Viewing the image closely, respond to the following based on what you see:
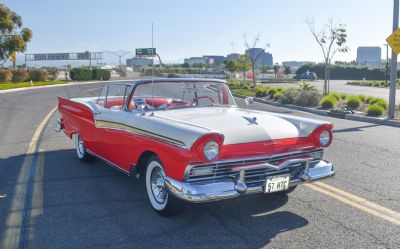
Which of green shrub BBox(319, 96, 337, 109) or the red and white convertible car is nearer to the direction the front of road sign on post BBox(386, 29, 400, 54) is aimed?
the red and white convertible car

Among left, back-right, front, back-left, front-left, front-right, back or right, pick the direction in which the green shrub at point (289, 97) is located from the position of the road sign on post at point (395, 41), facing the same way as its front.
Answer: back-right

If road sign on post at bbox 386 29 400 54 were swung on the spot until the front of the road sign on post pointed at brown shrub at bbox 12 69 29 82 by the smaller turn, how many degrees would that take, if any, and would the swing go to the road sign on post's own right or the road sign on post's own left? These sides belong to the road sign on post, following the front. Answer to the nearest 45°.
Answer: approximately 135° to the road sign on post's own right

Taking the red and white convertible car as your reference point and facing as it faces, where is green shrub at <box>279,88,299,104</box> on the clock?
The green shrub is roughly at 8 o'clock from the red and white convertible car.

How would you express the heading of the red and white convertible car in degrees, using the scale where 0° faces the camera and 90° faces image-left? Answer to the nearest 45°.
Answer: approximately 315°

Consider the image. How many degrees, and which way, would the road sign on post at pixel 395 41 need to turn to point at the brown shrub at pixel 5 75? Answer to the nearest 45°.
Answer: approximately 135° to its right

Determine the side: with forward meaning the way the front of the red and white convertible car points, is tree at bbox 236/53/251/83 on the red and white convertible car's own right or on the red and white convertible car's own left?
on the red and white convertible car's own left

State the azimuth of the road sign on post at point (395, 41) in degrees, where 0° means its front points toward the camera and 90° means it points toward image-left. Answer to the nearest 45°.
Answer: approximately 0°
